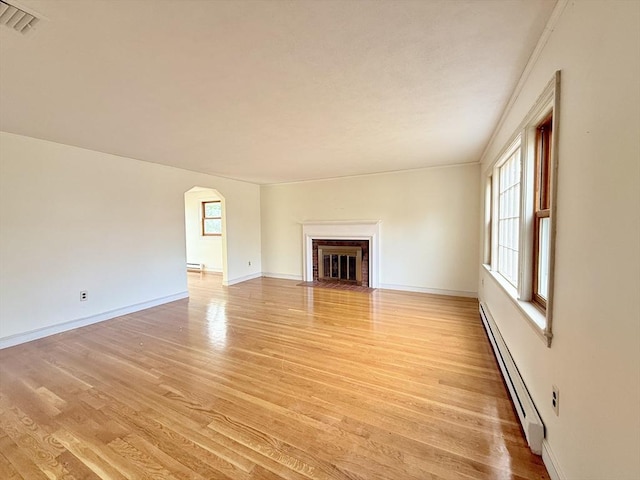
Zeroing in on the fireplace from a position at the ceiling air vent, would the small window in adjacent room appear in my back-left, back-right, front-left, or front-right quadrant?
front-left

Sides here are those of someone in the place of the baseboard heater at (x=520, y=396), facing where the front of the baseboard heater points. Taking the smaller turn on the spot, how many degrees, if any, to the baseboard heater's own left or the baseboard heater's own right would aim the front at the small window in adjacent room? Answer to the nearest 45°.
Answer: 0° — it already faces it

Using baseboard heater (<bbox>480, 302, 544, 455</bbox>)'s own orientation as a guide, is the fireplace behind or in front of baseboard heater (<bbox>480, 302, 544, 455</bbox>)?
in front

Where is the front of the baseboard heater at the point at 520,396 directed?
to the viewer's left

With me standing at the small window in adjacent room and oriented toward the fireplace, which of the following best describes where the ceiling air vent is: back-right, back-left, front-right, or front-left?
front-right

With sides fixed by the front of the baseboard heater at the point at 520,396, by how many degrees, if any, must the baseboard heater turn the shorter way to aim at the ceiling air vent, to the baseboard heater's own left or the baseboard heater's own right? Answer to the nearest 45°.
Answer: approximately 45° to the baseboard heater's own left
